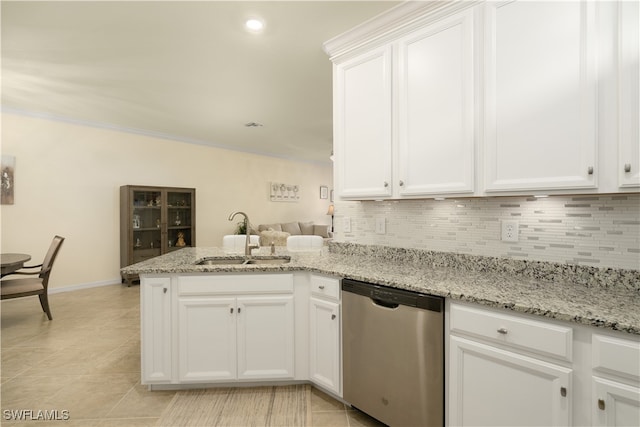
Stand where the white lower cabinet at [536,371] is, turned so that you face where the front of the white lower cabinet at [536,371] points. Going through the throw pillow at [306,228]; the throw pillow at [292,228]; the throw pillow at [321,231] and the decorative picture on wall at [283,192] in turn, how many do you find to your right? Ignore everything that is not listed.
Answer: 4

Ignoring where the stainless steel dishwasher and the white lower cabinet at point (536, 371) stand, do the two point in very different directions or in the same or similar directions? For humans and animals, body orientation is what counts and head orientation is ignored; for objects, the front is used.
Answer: same or similar directions

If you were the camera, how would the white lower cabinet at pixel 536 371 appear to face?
facing the viewer and to the left of the viewer

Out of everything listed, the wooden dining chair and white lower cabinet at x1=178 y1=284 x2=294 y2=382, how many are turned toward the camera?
1

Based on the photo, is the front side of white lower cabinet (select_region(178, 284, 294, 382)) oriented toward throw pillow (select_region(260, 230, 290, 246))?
no

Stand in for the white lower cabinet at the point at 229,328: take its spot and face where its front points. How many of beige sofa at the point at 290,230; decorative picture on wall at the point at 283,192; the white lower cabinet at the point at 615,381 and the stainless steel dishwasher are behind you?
2

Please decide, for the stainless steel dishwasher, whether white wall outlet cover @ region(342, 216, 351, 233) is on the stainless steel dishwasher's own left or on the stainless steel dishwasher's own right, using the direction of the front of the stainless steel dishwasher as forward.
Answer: on the stainless steel dishwasher's own right

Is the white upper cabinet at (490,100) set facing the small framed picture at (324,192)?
no

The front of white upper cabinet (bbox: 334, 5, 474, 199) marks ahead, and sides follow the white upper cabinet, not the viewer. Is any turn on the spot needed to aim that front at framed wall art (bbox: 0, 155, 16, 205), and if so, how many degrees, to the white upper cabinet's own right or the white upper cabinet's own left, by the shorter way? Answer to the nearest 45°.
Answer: approximately 45° to the white upper cabinet's own right

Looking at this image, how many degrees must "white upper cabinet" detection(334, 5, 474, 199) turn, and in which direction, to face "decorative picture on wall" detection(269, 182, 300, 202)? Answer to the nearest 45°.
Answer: approximately 90° to its right

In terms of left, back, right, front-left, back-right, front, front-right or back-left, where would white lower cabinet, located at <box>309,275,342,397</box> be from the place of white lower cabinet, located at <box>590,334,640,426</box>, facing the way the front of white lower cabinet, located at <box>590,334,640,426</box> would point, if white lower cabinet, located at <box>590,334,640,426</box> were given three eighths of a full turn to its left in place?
back

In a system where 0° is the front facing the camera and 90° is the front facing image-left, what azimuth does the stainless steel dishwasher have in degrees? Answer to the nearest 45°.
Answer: approximately 45°

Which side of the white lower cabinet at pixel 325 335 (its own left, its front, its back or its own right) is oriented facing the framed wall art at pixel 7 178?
right

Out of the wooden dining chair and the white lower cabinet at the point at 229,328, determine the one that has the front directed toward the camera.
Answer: the white lower cabinet

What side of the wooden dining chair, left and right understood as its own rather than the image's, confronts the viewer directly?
left

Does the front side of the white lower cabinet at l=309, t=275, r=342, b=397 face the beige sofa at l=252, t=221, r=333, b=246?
no

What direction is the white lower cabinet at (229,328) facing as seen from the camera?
toward the camera

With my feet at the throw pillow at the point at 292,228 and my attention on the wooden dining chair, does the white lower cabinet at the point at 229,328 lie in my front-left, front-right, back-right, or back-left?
front-left
